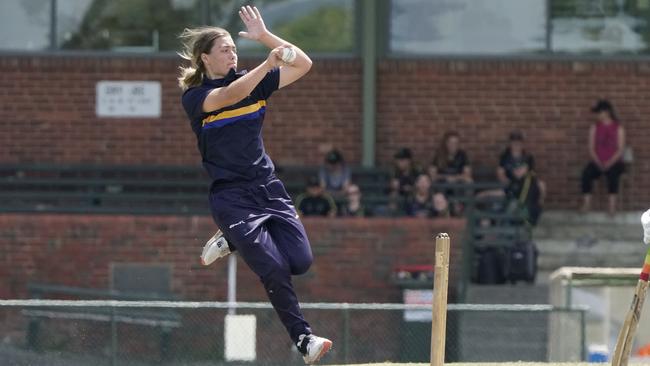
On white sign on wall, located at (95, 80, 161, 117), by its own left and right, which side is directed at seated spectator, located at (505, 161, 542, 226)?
left

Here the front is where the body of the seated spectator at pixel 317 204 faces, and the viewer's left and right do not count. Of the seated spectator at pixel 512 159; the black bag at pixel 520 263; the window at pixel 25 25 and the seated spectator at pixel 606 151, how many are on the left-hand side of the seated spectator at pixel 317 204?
3

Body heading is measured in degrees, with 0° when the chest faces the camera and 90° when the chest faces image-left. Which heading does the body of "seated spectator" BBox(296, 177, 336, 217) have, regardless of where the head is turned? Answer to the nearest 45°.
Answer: approximately 0°

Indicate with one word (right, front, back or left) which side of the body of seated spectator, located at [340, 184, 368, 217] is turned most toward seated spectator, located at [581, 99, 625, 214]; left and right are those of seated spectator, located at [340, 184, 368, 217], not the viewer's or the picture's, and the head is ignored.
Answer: left

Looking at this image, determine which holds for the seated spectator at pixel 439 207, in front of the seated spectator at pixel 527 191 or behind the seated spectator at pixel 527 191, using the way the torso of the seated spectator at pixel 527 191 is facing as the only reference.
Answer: in front

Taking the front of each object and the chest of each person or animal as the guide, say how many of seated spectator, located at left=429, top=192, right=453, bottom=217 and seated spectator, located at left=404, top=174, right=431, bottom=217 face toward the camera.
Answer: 2

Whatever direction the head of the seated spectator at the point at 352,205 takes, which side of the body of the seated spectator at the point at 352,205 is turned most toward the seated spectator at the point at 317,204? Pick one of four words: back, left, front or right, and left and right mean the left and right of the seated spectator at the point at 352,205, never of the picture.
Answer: right
